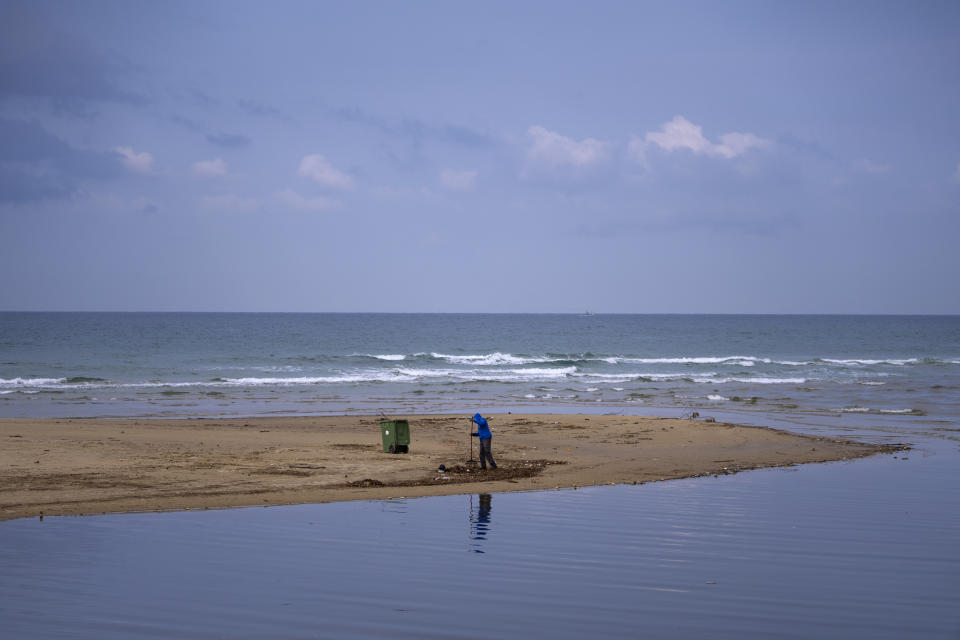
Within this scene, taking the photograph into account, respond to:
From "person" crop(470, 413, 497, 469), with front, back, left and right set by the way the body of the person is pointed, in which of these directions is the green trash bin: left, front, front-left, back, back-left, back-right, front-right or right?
front-right

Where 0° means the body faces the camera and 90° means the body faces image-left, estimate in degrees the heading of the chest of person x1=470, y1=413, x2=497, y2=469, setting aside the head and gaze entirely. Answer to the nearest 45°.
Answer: approximately 90°
